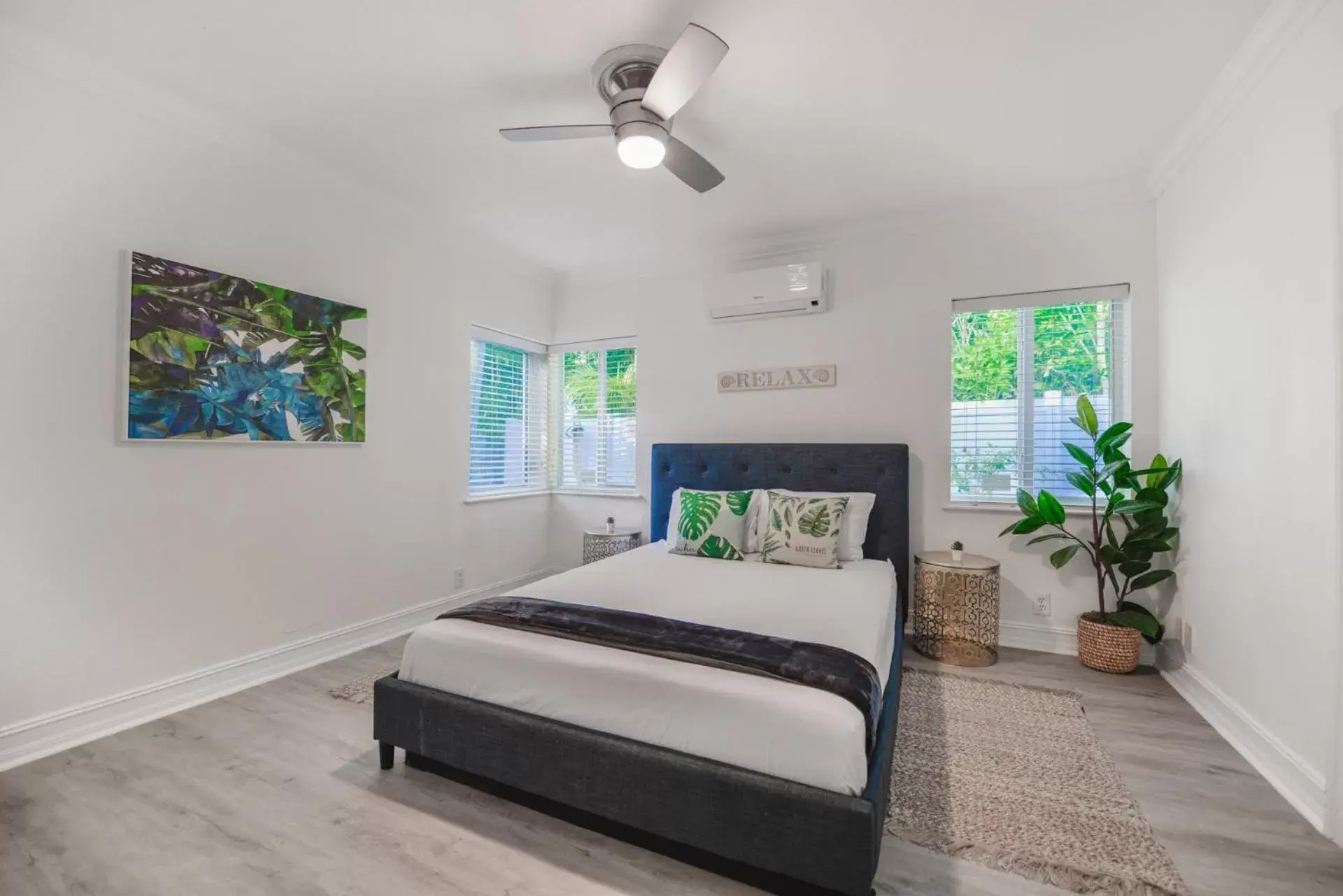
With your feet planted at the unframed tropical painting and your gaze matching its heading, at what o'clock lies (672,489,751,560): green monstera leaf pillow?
The green monstera leaf pillow is roughly at 11 o'clock from the unframed tropical painting.

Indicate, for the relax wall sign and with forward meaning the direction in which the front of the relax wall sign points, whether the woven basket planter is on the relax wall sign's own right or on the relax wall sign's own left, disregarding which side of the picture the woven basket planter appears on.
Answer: on the relax wall sign's own left

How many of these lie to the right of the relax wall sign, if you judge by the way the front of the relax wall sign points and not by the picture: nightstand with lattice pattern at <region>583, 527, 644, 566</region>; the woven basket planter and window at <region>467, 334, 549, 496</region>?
2

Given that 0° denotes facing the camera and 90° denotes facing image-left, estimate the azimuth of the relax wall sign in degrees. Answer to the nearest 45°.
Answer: approximately 0°

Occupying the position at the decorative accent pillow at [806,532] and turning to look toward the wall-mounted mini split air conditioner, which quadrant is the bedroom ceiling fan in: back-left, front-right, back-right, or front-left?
back-left

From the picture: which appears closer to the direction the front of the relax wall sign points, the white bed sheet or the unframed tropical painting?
the white bed sheet

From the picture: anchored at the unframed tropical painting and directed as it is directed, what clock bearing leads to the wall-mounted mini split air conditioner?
The wall-mounted mini split air conditioner is roughly at 11 o'clock from the unframed tropical painting.

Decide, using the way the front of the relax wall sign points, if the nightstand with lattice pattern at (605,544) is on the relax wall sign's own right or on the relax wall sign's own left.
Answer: on the relax wall sign's own right

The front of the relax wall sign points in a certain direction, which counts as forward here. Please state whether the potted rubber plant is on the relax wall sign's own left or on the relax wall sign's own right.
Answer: on the relax wall sign's own left

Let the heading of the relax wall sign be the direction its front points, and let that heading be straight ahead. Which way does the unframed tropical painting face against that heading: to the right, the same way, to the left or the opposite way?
to the left

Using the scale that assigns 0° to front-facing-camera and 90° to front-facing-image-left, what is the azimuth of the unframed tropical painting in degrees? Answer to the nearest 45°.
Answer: approximately 315°

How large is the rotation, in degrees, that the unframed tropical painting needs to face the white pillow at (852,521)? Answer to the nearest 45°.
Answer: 0° — it already faces it
